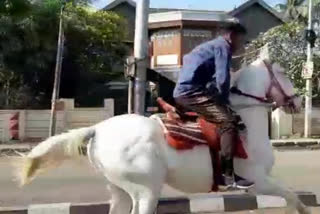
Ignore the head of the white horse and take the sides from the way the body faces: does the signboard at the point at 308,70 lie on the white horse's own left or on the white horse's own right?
on the white horse's own left

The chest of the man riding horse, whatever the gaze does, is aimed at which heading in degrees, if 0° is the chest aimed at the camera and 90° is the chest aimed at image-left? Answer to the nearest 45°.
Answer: approximately 270°

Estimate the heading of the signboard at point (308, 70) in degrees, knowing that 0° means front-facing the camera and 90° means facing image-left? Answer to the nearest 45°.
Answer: approximately 0°

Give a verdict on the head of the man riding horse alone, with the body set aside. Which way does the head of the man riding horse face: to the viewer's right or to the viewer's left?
to the viewer's right

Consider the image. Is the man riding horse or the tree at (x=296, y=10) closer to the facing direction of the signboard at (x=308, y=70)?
the man riding horse

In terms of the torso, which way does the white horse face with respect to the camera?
to the viewer's right
